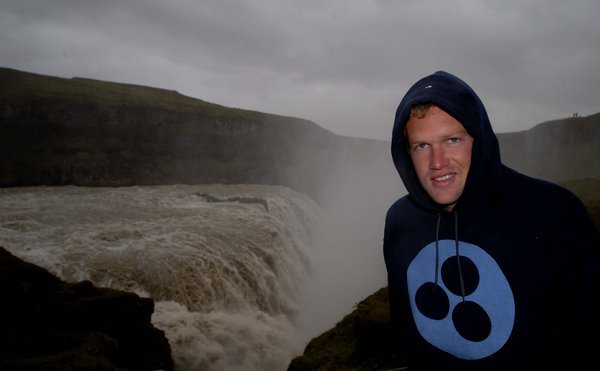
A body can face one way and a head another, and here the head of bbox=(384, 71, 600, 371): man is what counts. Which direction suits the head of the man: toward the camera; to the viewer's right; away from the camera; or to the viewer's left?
toward the camera

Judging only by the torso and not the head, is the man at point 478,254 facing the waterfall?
no
